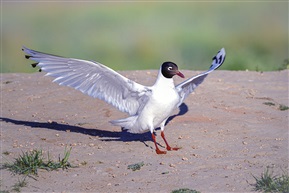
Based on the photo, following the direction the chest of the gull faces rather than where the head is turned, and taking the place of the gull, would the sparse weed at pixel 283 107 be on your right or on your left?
on your left

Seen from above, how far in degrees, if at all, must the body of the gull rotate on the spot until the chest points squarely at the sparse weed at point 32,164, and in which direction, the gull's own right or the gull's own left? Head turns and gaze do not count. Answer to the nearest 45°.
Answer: approximately 90° to the gull's own right

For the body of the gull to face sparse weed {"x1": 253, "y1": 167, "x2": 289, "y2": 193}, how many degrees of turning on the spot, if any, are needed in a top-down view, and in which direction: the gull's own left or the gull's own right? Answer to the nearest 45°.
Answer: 0° — it already faces it

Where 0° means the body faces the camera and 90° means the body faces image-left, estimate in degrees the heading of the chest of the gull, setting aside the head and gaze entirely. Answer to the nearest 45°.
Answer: approximately 315°
